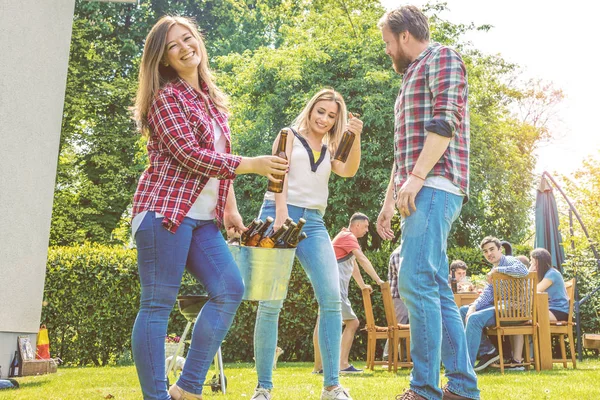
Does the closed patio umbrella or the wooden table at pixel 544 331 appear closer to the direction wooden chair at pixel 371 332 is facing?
the wooden table

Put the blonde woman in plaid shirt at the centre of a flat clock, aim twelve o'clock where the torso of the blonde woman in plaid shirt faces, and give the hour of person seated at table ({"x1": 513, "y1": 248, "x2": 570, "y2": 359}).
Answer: The person seated at table is roughly at 9 o'clock from the blonde woman in plaid shirt.

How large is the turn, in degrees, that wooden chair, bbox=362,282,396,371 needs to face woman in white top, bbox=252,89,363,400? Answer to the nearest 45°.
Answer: approximately 90° to its right

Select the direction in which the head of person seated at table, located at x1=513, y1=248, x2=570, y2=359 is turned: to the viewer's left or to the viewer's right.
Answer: to the viewer's left

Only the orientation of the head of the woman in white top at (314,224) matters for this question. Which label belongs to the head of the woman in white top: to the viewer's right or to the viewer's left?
to the viewer's left

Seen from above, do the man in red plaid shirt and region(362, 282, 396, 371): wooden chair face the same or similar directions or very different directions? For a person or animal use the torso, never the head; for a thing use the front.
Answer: very different directions

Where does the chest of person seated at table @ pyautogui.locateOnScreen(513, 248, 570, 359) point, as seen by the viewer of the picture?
to the viewer's left

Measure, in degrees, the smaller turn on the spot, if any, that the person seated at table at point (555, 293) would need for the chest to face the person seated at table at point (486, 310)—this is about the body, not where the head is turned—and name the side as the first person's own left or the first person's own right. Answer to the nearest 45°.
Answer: approximately 45° to the first person's own left
